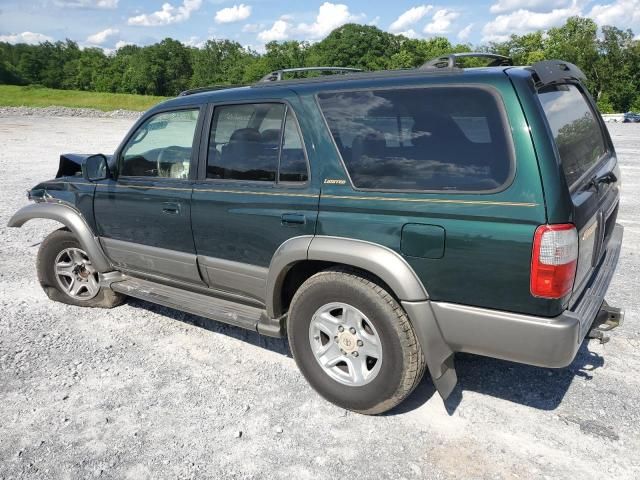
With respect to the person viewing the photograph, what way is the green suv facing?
facing away from the viewer and to the left of the viewer
